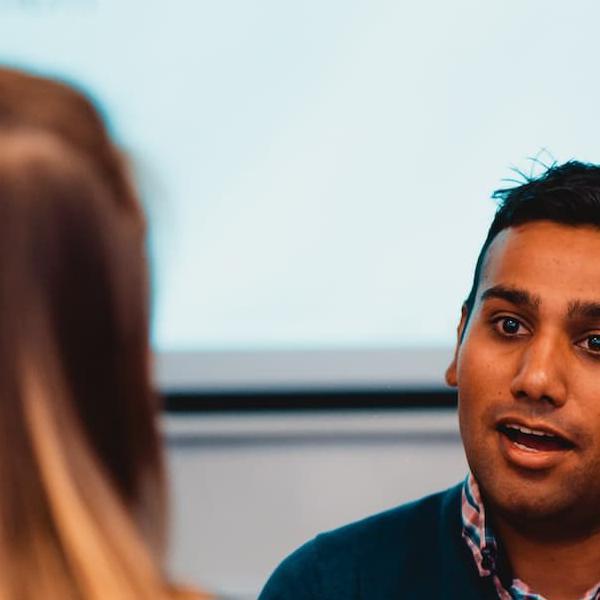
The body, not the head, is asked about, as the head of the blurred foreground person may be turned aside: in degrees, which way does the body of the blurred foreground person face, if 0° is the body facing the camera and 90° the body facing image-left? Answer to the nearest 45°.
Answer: approximately 180°

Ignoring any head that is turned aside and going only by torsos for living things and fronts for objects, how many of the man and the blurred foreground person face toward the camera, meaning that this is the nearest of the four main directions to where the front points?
1

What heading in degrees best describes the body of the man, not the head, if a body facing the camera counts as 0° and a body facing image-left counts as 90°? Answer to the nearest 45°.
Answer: approximately 0°

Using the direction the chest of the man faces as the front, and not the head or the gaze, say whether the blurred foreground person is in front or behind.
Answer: in front

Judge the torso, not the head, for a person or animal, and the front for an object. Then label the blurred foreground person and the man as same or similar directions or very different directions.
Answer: very different directions

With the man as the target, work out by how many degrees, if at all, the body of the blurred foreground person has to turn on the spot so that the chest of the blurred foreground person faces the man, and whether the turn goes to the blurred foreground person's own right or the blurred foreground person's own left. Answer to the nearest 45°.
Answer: approximately 45° to the blurred foreground person's own right

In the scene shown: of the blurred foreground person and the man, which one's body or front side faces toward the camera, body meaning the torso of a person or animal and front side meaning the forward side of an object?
the man
